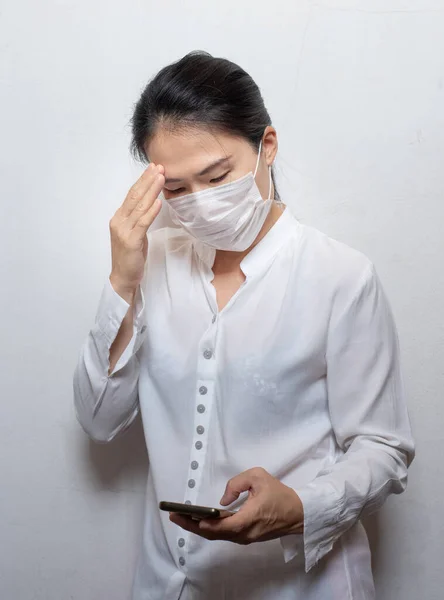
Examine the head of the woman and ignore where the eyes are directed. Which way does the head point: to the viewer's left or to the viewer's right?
to the viewer's left
